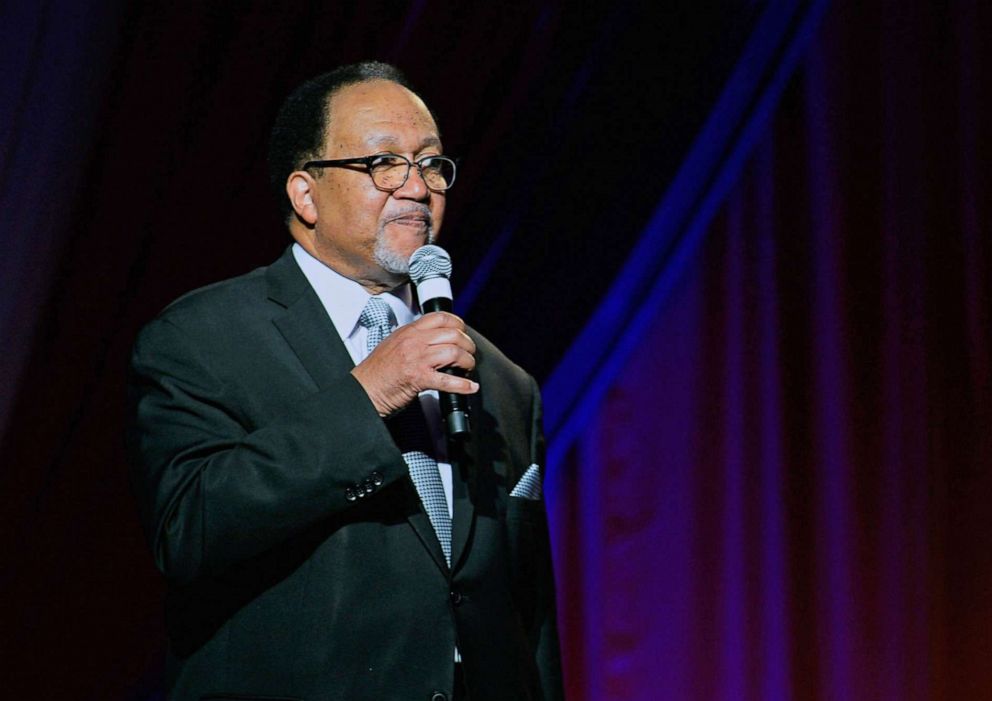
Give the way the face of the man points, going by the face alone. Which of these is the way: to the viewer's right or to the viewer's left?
to the viewer's right

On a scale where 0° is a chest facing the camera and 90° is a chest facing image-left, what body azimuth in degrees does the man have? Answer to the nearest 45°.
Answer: approximately 315°
